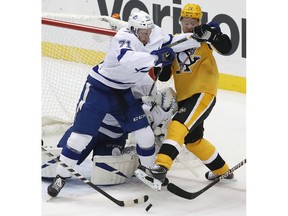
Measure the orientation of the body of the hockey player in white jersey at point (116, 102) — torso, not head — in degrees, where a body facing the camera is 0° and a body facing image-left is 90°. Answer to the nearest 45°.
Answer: approximately 315°

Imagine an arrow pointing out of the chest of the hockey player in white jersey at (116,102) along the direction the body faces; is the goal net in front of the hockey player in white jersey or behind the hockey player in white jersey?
behind

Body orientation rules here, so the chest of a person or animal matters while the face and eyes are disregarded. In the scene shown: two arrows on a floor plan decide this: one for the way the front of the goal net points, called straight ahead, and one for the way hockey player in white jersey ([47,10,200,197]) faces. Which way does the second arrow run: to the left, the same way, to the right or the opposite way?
to the left

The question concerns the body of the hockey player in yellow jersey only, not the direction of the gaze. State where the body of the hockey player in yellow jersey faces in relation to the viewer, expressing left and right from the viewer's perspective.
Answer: facing the viewer and to the left of the viewer

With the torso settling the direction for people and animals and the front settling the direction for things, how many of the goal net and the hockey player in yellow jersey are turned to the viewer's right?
0

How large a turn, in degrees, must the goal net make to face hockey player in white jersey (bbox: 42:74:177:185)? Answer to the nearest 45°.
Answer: approximately 45° to its left
